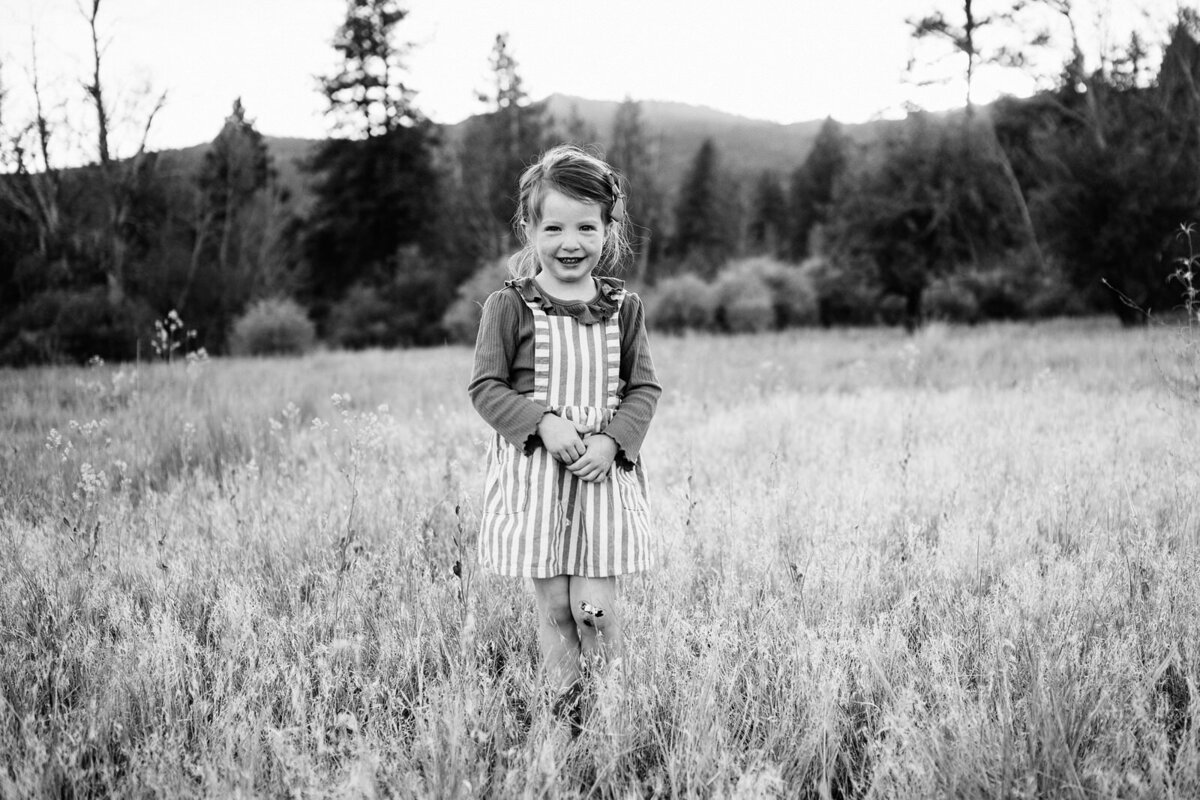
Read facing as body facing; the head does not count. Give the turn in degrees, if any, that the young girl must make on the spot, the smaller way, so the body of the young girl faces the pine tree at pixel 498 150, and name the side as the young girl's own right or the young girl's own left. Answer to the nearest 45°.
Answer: approximately 180°

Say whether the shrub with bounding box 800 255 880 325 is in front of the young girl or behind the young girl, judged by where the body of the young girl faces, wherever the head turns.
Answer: behind

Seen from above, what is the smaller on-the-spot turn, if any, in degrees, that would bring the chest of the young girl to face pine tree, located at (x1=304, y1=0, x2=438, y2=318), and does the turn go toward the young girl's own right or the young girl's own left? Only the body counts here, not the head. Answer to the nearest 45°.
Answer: approximately 180°

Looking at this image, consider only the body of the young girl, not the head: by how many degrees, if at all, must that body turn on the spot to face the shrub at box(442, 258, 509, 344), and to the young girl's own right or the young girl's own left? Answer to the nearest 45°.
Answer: approximately 180°

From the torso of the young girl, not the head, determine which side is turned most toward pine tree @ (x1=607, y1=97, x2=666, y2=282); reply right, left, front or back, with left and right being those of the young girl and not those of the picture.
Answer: back

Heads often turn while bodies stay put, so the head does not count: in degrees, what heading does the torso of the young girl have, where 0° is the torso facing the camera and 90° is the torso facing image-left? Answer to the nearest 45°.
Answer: approximately 0°

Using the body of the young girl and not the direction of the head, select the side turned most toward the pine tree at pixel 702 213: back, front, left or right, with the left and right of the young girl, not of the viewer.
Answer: back
